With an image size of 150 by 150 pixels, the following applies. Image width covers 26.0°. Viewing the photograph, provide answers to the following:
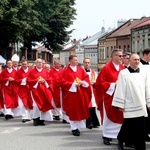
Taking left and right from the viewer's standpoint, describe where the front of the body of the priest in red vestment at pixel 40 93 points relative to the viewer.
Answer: facing the viewer

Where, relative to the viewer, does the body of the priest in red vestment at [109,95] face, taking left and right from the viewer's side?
facing the viewer and to the right of the viewer

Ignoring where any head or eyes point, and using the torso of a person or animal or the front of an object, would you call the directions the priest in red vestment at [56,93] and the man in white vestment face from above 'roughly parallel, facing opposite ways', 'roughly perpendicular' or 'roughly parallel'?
roughly parallel

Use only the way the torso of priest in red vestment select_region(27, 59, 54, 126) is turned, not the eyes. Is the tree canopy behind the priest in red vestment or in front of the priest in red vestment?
behind

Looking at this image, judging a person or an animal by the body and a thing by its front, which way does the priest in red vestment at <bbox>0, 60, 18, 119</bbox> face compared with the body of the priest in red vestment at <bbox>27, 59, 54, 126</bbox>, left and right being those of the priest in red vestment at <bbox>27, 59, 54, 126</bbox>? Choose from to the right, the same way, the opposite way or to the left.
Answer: the same way

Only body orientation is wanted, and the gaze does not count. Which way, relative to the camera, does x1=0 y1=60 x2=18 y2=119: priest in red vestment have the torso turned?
toward the camera

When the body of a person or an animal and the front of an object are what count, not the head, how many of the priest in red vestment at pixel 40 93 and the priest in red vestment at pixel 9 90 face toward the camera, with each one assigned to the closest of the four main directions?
2

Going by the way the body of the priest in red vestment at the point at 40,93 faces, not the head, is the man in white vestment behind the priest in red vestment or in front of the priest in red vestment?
in front
